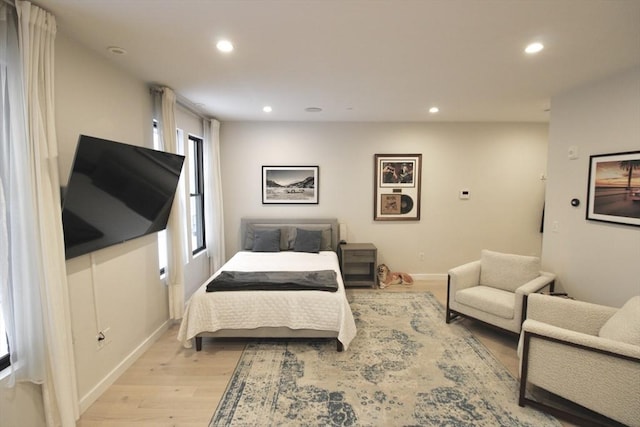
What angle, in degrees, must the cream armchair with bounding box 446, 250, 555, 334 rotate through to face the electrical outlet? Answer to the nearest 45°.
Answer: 0° — it already faces it

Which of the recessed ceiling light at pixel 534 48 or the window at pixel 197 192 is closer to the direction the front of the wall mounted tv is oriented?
the recessed ceiling light

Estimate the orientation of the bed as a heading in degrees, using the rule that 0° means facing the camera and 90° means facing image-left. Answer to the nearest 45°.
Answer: approximately 0°

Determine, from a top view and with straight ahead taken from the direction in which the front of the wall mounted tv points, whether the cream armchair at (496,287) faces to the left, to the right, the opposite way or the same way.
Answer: the opposite way

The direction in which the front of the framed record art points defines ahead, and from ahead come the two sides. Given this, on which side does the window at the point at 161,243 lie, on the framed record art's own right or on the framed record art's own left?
on the framed record art's own right

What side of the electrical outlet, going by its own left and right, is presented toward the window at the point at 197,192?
left

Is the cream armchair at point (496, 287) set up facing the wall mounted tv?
yes

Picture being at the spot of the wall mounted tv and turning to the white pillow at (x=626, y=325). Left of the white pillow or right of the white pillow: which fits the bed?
left

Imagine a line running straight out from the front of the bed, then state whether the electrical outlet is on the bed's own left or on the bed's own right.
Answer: on the bed's own right

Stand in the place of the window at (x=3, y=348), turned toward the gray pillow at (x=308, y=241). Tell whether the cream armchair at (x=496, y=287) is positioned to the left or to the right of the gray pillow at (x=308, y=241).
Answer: right
